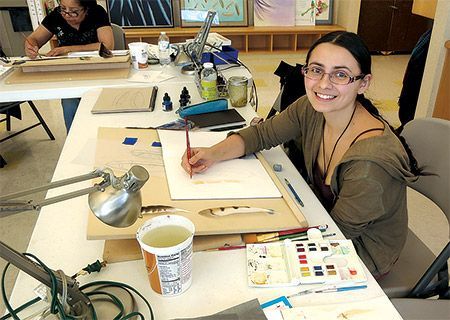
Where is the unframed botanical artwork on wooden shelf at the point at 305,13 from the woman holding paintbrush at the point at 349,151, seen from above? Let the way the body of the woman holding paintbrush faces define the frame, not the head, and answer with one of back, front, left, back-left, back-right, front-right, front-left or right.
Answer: back-right

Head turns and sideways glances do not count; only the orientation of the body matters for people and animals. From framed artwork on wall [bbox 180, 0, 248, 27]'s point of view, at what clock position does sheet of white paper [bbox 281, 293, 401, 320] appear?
The sheet of white paper is roughly at 12 o'clock from the framed artwork on wall.

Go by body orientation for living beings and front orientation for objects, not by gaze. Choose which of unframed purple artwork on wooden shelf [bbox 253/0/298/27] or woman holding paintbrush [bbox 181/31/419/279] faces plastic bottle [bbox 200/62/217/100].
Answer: the unframed purple artwork on wooden shelf

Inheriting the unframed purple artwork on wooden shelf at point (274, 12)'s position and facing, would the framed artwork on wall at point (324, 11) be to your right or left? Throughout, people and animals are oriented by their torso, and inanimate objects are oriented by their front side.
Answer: on your left

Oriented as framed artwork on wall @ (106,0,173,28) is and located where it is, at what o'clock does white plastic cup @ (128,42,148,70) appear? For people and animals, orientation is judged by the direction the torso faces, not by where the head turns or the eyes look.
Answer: The white plastic cup is roughly at 12 o'clock from the framed artwork on wall.

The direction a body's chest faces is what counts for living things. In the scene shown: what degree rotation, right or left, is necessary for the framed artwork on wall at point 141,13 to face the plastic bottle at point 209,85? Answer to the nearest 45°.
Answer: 0° — it already faces it
